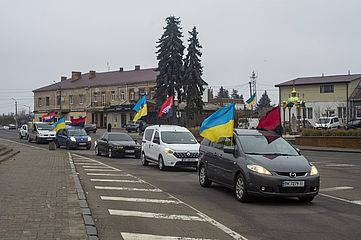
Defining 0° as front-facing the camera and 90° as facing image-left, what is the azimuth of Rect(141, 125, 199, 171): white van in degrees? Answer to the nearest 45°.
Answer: approximately 315°

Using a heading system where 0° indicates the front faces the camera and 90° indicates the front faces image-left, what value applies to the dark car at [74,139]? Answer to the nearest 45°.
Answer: approximately 315°

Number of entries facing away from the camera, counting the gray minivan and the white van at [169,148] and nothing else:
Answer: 0

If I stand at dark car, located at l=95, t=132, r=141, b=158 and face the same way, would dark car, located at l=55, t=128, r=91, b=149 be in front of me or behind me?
behind

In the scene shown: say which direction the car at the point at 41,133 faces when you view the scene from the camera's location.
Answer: facing the viewer and to the right of the viewer

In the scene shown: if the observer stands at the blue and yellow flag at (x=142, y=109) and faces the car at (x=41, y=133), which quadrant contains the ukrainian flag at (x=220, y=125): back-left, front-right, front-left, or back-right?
back-left

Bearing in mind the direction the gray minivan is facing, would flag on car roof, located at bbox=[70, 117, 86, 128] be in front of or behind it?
behind

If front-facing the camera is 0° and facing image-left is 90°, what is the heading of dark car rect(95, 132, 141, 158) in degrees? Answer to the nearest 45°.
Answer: approximately 315°

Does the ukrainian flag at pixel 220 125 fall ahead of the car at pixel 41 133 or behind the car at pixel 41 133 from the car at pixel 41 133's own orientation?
ahead
